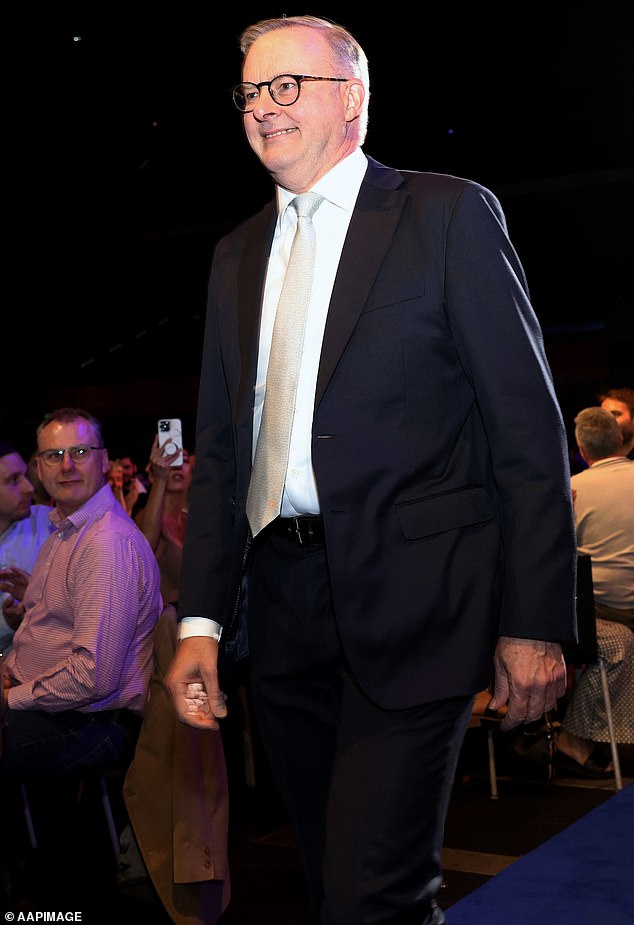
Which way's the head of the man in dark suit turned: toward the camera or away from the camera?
toward the camera

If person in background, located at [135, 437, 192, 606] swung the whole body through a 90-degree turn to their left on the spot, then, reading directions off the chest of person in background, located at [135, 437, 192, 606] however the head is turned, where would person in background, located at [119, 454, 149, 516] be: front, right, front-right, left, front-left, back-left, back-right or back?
left

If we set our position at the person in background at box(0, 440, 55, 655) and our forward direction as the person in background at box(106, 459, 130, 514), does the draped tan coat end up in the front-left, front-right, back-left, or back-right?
back-right

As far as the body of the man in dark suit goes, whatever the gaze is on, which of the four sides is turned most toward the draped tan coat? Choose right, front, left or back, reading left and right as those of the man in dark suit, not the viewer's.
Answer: right

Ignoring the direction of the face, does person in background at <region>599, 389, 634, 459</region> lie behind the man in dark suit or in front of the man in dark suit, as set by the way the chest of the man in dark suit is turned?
behind

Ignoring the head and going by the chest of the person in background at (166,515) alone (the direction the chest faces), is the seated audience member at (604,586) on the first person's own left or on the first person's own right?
on the first person's own left

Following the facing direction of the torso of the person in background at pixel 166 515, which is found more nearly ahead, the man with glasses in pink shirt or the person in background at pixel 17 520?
the man with glasses in pink shirt

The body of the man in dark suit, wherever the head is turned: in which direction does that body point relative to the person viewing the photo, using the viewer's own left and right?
facing the viewer and to the left of the viewer

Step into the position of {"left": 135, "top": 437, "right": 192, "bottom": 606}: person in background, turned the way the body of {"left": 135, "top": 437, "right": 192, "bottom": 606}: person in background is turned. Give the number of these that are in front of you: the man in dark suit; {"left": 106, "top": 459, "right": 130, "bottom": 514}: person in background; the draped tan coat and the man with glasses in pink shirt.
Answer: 3

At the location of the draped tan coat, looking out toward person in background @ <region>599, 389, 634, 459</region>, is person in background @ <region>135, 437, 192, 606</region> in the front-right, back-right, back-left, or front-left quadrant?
front-left

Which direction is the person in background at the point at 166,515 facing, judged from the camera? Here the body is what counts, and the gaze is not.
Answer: toward the camera

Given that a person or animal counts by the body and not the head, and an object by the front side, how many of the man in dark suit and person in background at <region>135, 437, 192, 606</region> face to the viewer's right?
0
